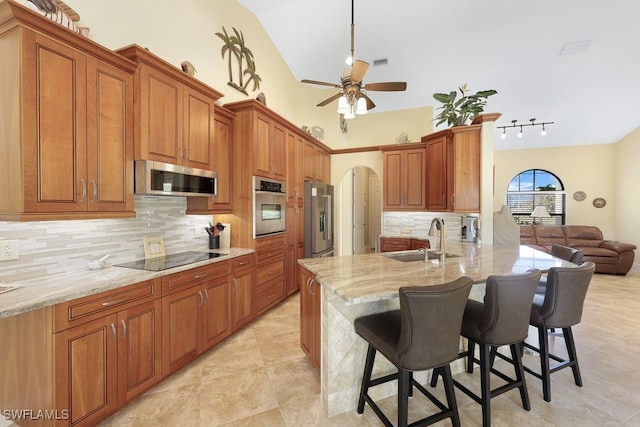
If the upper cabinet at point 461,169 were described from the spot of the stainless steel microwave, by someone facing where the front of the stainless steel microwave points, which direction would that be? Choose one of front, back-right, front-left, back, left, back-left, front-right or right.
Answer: front-left

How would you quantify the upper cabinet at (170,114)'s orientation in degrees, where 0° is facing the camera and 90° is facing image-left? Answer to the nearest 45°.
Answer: approximately 315°

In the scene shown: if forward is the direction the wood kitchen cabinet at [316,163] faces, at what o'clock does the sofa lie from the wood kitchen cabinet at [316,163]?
The sofa is roughly at 10 o'clock from the wood kitchen cabinet.

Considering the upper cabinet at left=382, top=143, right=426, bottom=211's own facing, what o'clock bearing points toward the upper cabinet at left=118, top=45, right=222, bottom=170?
the upper cabinet at left=118, top=45, right=222, bottom=170 is roughly at 1 o'clock from the upper cabinet at left=382, top=143, right=426, bottom=211.

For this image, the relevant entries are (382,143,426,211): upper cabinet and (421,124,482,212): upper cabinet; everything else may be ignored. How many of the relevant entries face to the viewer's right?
0

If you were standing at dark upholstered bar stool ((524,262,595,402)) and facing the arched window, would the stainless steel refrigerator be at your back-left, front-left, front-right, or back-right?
front-left

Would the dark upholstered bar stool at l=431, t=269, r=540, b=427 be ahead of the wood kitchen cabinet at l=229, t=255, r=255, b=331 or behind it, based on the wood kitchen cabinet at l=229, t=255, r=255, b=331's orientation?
ahead

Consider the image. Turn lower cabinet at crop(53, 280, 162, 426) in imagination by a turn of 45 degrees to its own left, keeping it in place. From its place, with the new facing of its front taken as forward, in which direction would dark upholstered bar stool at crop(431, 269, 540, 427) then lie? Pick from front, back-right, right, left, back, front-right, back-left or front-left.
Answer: front-right

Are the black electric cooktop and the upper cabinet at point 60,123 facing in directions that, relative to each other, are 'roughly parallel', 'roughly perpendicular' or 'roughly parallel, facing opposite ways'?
roughly parallel

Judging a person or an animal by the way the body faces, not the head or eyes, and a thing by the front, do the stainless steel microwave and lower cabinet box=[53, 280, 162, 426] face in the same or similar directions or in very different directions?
same or similar directions

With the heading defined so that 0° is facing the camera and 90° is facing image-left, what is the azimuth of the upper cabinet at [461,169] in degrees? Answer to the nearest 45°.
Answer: approximately 45°

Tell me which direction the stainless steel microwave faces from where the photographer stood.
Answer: facing the viewer and to the right of the viewer

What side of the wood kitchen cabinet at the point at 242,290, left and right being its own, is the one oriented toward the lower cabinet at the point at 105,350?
right

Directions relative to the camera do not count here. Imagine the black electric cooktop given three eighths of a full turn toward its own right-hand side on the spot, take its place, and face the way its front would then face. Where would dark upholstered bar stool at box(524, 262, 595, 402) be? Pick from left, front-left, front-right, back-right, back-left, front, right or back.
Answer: back-left

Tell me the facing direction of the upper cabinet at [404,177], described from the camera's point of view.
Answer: facing the viewer
